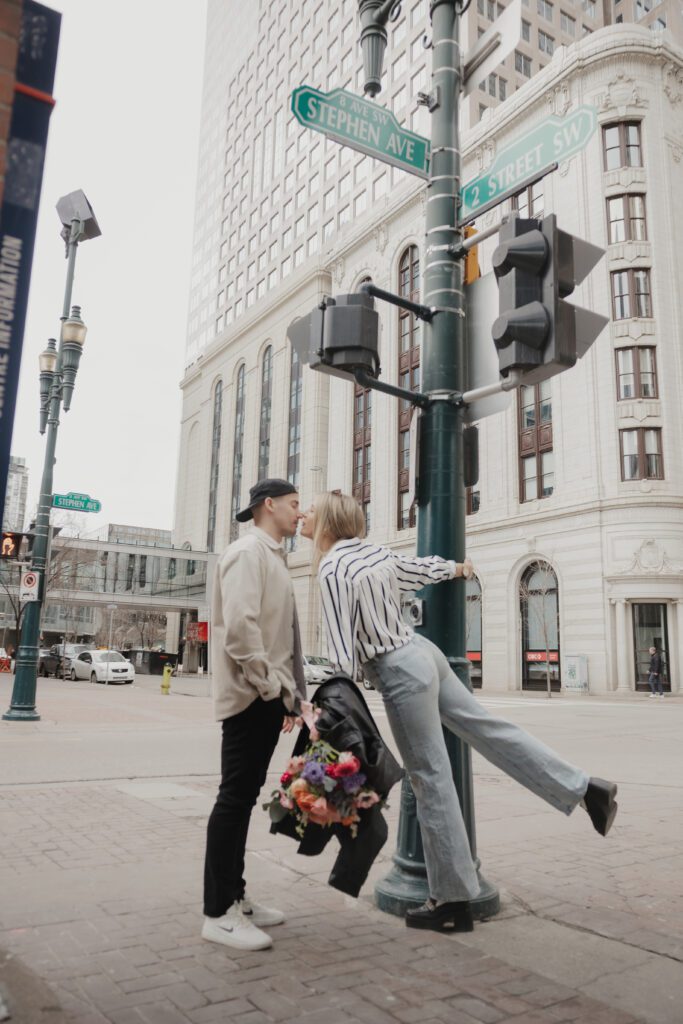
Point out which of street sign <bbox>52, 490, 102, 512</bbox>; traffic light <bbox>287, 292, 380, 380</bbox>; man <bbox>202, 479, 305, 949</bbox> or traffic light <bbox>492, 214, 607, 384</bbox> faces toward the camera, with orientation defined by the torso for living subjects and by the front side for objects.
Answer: the street sign

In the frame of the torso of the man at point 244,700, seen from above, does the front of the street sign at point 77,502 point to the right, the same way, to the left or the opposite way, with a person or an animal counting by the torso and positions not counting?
to the right

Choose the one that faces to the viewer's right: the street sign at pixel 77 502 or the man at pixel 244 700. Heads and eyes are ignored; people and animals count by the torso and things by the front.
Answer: the man

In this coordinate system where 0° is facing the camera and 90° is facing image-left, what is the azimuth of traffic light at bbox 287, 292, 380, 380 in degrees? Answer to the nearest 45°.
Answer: approximately 135°

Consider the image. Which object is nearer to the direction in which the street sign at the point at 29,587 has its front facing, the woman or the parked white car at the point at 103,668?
the woman

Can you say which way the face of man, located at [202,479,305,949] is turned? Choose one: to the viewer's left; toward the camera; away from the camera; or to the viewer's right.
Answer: to the viewer's right

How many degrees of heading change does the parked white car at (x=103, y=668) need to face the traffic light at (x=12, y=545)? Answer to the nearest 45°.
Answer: approximately 45° to its right

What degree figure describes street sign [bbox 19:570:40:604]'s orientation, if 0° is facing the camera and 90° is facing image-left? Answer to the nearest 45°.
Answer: approximately 0°

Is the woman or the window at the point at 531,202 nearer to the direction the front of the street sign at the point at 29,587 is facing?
the woman
